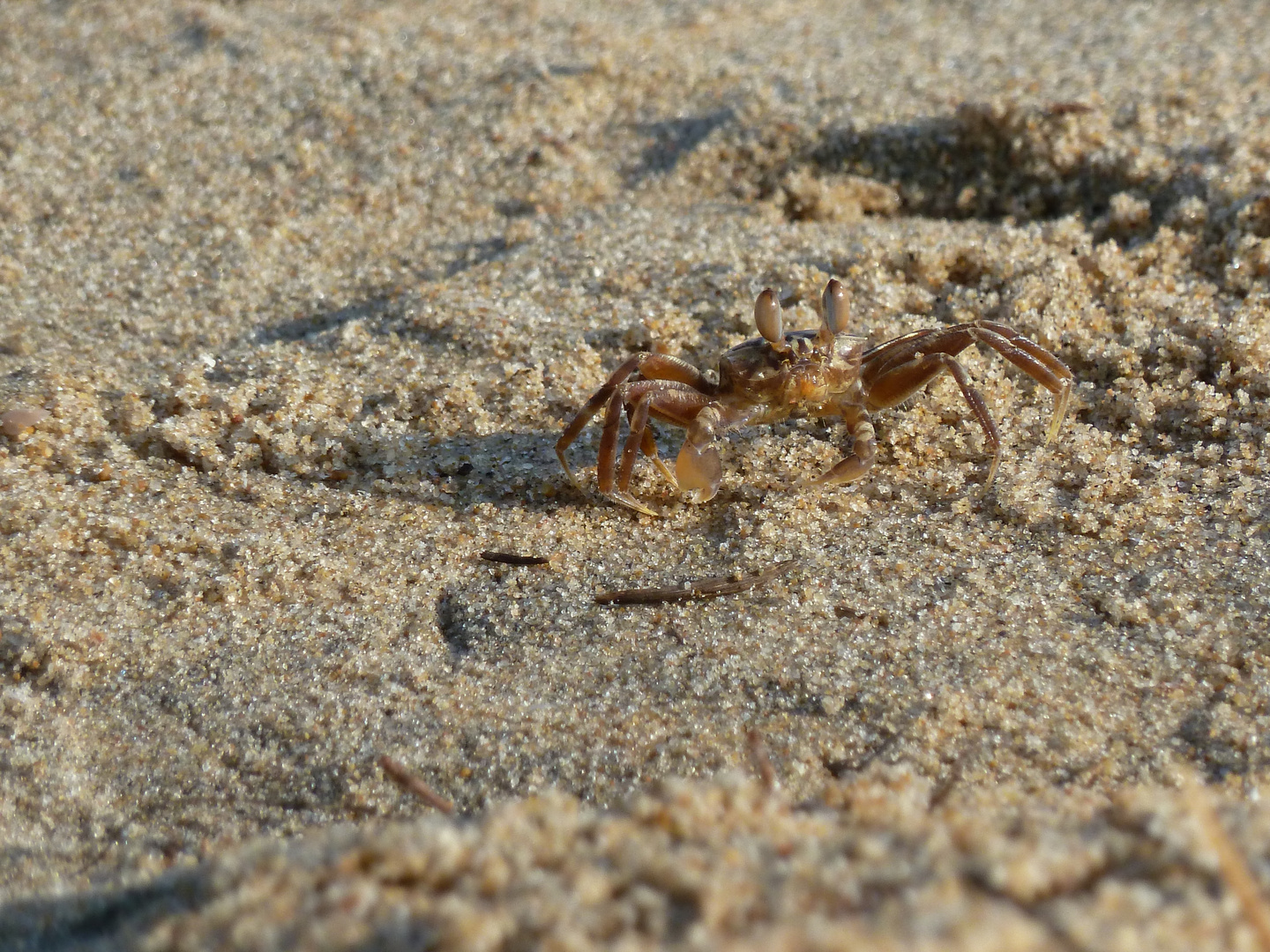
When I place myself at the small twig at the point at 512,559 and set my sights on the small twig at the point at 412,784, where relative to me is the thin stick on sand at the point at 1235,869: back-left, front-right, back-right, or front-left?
front-left

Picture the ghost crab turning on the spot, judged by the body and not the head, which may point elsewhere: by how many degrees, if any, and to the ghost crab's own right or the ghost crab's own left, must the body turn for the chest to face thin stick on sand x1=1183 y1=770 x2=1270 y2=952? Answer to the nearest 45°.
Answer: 0° — it already faces it

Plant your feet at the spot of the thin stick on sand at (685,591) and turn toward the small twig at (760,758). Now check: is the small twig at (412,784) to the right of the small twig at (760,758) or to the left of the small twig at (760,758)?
right

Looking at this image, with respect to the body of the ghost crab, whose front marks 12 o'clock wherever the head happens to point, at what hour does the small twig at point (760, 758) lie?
The small twig is roughly at 12 o'clock from the ghost crab.

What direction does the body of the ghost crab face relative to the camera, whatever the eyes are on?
toward the camera

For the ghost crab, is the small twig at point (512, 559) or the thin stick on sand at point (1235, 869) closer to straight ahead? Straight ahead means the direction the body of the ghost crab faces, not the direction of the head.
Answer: the thin stick on sand

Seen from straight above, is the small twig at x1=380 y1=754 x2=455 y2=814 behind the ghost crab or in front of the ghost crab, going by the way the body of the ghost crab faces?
in front

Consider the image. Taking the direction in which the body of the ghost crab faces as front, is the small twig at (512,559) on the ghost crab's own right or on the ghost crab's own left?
on the ghost crab's own right
